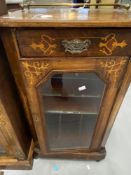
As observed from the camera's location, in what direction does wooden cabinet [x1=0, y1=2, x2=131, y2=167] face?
facing the viewer
